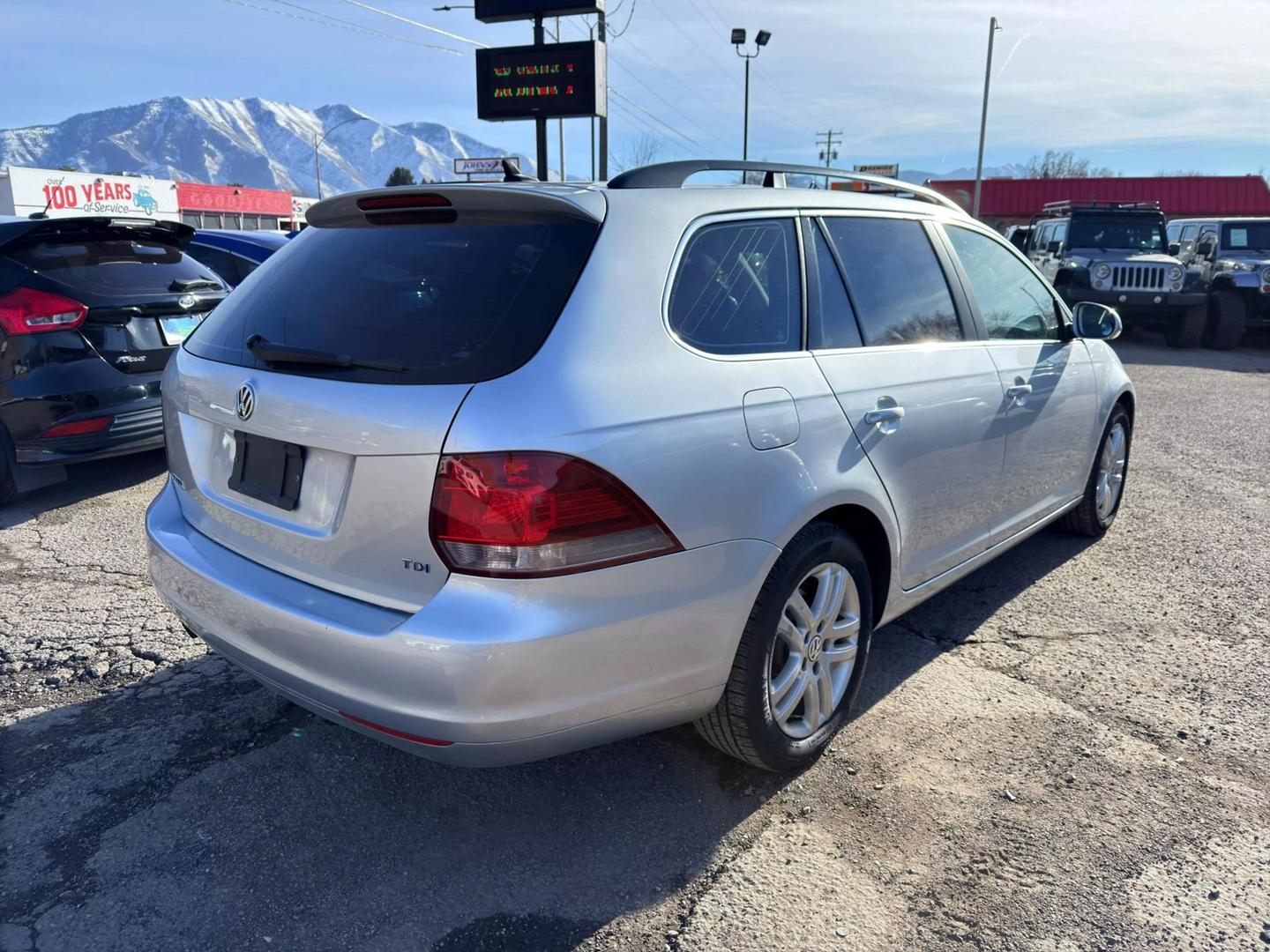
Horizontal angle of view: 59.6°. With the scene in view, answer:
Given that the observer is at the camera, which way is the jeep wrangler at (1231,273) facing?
facing the viewer and to the right of the viewer

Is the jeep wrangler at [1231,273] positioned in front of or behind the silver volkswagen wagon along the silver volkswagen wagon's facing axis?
in front

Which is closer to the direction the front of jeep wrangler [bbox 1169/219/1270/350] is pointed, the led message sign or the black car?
the black car

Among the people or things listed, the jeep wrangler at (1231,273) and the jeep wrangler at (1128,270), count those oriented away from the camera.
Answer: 0

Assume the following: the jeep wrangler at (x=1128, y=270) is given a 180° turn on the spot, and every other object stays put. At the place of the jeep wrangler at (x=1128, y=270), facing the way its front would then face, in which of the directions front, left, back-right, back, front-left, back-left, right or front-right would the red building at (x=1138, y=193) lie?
front-right

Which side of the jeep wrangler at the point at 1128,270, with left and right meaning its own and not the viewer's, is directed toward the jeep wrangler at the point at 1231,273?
left

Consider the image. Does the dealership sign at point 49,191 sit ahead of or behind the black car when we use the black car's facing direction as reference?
ahead

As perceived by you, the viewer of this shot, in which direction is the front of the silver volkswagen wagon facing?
facing away from the viewer and to the right of the viewer

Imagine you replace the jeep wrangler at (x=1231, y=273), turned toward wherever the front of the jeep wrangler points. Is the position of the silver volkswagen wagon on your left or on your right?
on your right

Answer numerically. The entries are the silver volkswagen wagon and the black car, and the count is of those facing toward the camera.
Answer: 0

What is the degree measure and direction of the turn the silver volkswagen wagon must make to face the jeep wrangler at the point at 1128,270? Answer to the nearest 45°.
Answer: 0° — it already faces it

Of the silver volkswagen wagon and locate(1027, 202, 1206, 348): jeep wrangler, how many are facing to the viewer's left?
0

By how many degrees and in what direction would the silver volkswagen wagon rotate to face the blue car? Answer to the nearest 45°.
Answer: approximately 90° to its left

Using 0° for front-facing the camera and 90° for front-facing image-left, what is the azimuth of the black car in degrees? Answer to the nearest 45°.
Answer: approximately 135°
